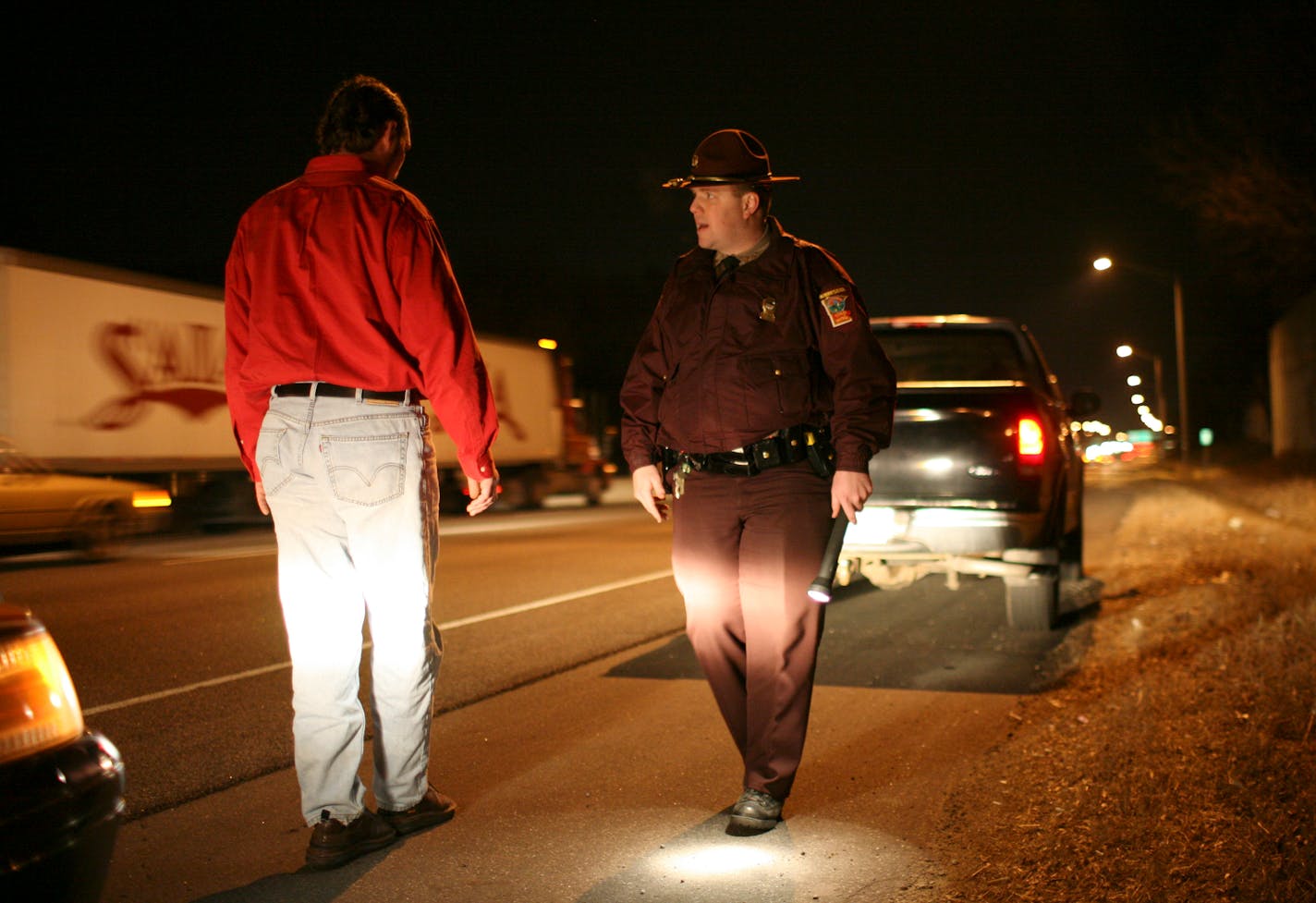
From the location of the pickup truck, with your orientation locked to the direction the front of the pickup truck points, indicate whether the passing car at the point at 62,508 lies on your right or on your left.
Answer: on your left

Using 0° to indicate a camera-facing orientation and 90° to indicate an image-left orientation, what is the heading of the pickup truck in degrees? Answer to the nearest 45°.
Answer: approximately 180°

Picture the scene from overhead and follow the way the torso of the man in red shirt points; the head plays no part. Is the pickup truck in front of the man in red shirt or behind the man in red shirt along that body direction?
in front

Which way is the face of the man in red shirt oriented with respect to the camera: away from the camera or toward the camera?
away from the camera

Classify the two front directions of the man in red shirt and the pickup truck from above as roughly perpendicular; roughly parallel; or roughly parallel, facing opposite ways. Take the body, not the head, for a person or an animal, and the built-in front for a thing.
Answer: roughly parallel

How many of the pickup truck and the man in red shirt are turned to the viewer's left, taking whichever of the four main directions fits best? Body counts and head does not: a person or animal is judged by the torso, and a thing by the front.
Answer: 0

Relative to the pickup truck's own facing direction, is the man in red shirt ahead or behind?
behind

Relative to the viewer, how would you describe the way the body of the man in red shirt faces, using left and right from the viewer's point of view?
facing away from the viewer and to the right of the viewer

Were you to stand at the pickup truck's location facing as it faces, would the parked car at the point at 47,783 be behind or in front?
behind

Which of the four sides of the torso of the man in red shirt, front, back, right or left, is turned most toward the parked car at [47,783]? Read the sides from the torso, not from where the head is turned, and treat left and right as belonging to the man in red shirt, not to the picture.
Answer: back

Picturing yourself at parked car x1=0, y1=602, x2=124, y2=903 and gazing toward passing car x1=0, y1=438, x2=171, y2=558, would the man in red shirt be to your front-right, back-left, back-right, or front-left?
front-right

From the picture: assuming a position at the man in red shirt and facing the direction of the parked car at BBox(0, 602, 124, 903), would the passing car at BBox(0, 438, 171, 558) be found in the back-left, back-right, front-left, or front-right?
back-right
